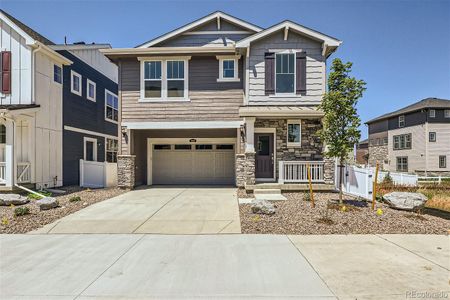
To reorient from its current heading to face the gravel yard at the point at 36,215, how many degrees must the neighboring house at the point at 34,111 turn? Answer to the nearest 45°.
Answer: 0° — it already faces it

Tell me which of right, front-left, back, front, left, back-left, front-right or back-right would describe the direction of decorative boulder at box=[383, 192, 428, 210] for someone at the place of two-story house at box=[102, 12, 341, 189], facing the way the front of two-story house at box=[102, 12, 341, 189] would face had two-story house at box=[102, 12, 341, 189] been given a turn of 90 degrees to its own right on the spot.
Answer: back-left

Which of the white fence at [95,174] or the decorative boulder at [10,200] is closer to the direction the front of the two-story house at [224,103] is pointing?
the decorative boulder

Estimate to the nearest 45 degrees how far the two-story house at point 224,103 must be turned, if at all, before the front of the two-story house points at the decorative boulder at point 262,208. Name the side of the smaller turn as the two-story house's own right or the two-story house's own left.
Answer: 0° — it already faces it

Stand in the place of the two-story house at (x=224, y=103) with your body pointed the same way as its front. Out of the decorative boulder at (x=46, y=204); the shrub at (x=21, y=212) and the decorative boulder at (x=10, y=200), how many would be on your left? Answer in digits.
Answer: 0

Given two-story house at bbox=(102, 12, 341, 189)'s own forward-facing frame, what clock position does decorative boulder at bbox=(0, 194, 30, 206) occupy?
The decorative boulder is roughly at 2 o'clock from the two-story house.

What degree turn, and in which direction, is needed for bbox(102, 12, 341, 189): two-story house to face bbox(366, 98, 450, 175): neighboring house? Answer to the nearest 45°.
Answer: approximately 135° to its left

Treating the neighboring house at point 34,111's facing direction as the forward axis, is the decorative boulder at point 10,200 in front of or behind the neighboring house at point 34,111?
in front

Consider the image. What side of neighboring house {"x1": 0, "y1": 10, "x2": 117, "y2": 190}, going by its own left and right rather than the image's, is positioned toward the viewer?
front

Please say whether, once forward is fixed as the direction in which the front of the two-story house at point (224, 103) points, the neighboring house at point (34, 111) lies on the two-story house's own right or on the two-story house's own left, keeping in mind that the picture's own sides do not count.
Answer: on the two-story house's own right

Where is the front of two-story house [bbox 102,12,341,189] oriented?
toward the camera

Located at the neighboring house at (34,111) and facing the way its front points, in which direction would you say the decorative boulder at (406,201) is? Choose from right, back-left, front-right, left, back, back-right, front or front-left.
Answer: front-left

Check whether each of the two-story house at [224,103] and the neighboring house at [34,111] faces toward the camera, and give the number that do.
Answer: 2

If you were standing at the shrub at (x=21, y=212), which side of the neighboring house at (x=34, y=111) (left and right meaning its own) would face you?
front
